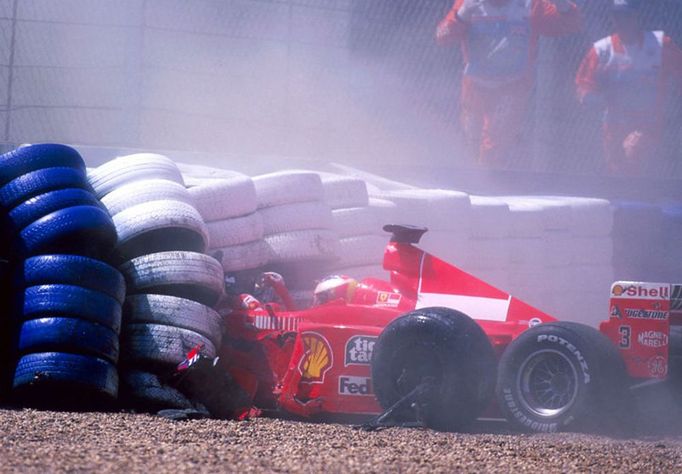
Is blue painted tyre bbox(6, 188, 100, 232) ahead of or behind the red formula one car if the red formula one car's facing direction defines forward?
ahead

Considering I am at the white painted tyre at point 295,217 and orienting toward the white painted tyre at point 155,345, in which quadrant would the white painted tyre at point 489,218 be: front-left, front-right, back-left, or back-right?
back-left

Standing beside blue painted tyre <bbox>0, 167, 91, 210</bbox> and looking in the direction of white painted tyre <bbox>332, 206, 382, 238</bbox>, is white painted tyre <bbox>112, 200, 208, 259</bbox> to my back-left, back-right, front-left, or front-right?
front-right

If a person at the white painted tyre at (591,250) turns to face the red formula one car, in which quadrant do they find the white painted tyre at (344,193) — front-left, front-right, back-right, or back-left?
front-right

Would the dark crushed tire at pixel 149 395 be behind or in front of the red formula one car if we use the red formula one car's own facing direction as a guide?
in front

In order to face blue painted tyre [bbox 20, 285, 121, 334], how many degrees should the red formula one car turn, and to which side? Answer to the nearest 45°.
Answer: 0° — it already faces it

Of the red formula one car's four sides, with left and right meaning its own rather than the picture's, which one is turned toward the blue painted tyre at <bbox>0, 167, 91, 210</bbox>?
front

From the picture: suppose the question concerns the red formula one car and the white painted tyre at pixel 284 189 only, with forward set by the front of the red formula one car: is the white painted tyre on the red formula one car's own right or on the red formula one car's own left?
on the red formula one car's own right

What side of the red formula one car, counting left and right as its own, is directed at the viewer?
left

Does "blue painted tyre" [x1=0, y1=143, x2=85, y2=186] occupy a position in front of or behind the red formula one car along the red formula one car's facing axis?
in front

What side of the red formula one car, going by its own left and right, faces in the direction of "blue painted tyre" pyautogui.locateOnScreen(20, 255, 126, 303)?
front

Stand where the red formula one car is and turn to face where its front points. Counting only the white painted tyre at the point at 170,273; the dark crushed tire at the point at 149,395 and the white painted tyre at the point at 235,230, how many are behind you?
0
